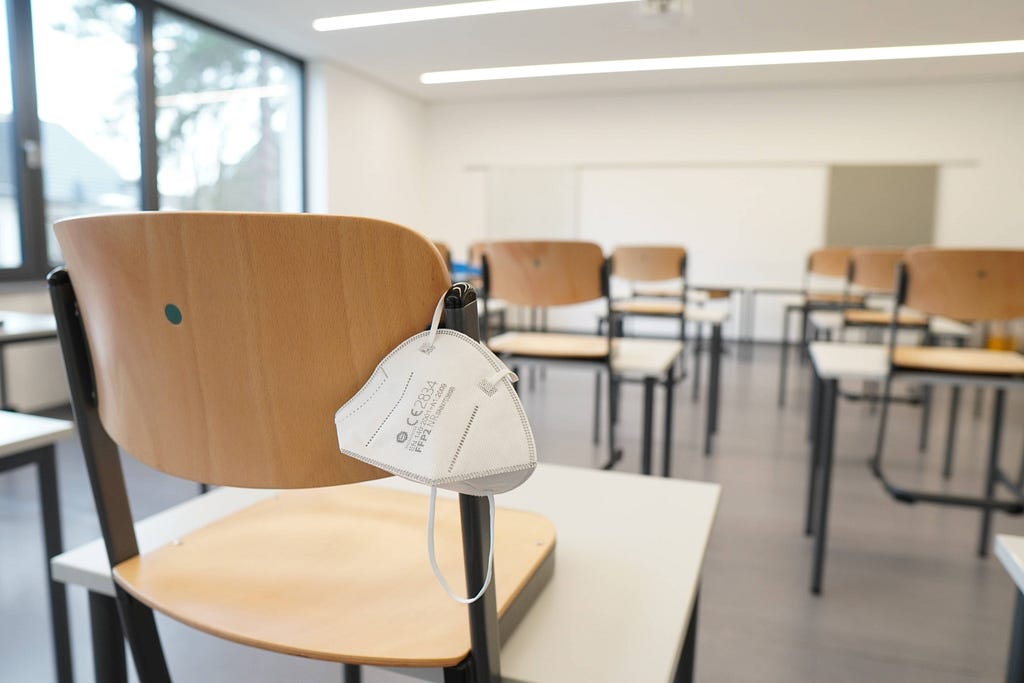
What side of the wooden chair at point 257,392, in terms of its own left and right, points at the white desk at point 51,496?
left

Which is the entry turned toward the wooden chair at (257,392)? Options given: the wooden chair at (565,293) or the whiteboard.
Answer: the whiteboard

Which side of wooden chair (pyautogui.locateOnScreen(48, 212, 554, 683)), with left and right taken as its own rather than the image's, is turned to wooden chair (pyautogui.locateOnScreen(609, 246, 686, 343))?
front

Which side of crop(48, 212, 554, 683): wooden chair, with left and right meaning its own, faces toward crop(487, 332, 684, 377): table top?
front

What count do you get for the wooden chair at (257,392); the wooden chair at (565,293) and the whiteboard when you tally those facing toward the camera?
1

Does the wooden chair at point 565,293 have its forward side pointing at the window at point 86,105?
no

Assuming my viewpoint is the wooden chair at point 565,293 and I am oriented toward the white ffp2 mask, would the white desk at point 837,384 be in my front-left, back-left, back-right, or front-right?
front-left

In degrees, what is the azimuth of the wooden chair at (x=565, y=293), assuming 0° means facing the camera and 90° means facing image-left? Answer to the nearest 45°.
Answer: approximately 225°

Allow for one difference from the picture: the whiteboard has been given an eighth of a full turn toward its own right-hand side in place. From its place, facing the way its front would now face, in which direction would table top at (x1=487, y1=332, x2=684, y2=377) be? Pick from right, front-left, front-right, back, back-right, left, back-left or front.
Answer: front-left

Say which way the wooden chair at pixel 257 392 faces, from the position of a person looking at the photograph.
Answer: facing away from the viewer and to the right of the viewer

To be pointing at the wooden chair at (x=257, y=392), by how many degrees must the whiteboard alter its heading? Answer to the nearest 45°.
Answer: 0° — it already faces it

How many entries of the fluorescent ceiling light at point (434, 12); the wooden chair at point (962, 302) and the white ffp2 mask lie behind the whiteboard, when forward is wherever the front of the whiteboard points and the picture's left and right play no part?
0

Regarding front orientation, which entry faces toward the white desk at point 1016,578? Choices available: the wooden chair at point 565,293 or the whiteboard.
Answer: the whiteboard

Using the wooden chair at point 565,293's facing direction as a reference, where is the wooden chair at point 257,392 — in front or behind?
behind

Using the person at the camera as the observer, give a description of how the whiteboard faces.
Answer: facing the viewer
